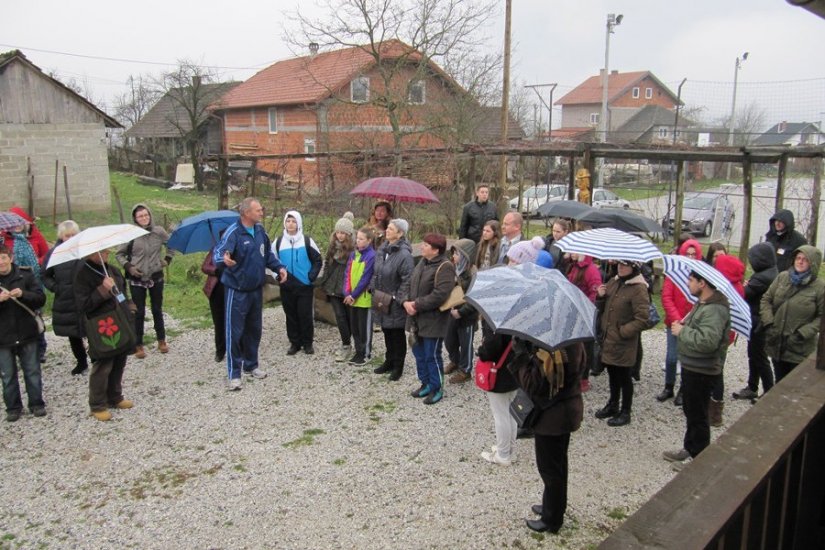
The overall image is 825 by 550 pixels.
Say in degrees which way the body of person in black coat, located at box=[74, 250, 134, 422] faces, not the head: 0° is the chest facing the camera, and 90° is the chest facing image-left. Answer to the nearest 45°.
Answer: approximately 315°

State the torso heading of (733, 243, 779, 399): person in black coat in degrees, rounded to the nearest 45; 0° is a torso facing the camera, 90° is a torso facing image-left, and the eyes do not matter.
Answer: approximately 90°

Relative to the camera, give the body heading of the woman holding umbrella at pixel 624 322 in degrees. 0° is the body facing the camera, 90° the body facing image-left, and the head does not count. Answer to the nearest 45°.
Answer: approximately 45°

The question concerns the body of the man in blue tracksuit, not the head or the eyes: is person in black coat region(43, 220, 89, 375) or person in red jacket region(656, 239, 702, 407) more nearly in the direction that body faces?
the person in red jacket

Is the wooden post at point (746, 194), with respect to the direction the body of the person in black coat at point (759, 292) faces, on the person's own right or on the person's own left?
on the person's own right

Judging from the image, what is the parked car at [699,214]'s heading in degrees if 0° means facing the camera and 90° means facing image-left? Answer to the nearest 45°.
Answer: approximately 45°

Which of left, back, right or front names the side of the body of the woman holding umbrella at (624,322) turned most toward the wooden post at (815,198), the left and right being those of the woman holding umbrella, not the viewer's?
back

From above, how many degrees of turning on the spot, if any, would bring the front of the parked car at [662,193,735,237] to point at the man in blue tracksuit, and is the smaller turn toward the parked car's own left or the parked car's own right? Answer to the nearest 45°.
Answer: approximately 45° to the parked car's own left

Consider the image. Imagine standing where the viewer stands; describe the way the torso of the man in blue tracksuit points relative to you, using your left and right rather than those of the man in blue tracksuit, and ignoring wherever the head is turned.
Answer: facing the viewer and to the right of the viewer

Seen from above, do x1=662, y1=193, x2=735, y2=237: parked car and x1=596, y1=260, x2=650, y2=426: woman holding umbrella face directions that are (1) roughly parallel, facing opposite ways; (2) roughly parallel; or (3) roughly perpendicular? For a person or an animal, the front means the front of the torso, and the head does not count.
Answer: roughly parallel

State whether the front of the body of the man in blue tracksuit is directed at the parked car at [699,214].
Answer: no

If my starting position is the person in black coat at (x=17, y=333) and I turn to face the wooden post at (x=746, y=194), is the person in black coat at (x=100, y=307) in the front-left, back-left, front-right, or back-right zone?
front-right

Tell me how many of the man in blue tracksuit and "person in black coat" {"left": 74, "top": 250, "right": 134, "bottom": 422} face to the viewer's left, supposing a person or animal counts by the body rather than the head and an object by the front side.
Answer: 0

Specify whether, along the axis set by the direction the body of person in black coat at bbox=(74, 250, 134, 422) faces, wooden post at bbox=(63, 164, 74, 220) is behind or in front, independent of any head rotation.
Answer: behind

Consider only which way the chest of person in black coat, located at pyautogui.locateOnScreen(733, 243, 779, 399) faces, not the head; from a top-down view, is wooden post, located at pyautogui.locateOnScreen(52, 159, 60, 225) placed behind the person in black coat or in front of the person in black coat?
in front

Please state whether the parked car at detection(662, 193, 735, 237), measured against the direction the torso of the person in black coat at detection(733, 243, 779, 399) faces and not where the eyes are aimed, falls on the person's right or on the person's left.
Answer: on the person's right

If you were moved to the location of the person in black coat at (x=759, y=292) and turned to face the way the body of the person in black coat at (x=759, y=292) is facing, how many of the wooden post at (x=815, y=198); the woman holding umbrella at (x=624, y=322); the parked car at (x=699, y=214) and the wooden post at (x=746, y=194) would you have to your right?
3

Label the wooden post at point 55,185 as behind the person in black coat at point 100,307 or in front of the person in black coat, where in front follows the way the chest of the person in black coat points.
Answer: behind

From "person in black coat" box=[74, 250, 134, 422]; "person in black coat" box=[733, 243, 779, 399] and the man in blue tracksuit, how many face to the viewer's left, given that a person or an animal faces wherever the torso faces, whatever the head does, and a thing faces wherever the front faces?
1

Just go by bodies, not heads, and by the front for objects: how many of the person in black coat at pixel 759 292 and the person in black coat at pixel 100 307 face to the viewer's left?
1
